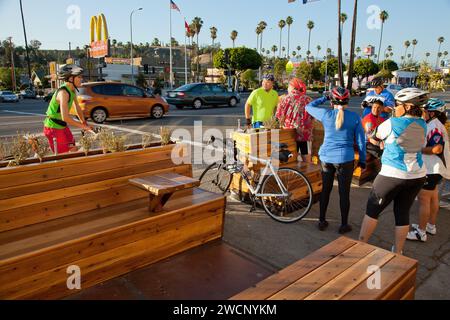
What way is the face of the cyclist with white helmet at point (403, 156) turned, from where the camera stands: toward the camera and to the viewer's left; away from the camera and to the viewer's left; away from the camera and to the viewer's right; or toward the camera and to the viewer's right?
away from the camera and to the viewer's left

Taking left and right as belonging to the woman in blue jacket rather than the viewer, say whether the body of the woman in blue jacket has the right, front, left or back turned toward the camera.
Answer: back

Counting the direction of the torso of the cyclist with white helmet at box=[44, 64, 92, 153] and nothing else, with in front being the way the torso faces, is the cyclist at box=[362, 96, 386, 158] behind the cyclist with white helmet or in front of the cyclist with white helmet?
in front

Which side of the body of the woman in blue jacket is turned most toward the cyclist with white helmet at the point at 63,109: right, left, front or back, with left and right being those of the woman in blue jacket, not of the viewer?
left

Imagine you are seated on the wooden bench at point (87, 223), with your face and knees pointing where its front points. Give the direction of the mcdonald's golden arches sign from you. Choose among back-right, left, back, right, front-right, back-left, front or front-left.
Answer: back-left

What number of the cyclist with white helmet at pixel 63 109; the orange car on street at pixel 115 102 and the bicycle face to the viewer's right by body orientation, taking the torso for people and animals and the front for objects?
2

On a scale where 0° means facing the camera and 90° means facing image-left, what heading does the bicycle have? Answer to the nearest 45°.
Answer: approximately 135°

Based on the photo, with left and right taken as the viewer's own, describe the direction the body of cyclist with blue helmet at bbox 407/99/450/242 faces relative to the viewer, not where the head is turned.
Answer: facing to the left of the viewer

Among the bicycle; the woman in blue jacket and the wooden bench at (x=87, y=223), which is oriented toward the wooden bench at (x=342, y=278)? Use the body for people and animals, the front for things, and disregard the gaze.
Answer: the wooden bench at (x=87, y=223)
